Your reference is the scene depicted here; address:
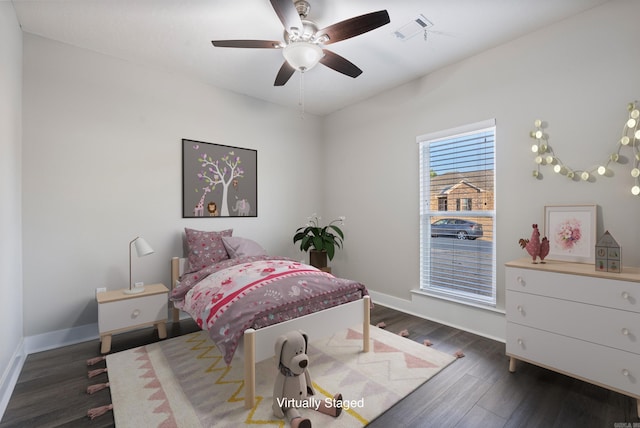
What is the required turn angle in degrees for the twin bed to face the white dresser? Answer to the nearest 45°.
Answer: approximately 45° to its left

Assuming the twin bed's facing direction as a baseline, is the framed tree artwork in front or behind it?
behind

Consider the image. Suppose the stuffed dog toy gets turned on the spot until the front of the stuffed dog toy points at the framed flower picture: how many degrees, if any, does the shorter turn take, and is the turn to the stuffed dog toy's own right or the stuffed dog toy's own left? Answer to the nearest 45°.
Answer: approximately 45° to the stuffed dog toy's own left

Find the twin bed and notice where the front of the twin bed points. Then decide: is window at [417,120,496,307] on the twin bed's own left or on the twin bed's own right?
on the twin bed's own left

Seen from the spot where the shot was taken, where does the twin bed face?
facing the viewer and to the right of the viewer

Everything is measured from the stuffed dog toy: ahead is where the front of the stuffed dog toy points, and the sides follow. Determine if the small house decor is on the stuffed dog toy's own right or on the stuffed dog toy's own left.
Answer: on the stuffed dog toy's own left

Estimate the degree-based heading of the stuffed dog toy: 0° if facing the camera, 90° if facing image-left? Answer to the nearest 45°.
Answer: approximately 315°

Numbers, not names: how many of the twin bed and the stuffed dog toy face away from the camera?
0

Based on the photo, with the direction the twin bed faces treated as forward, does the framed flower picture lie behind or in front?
in front

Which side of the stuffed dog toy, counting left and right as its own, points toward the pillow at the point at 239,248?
back
